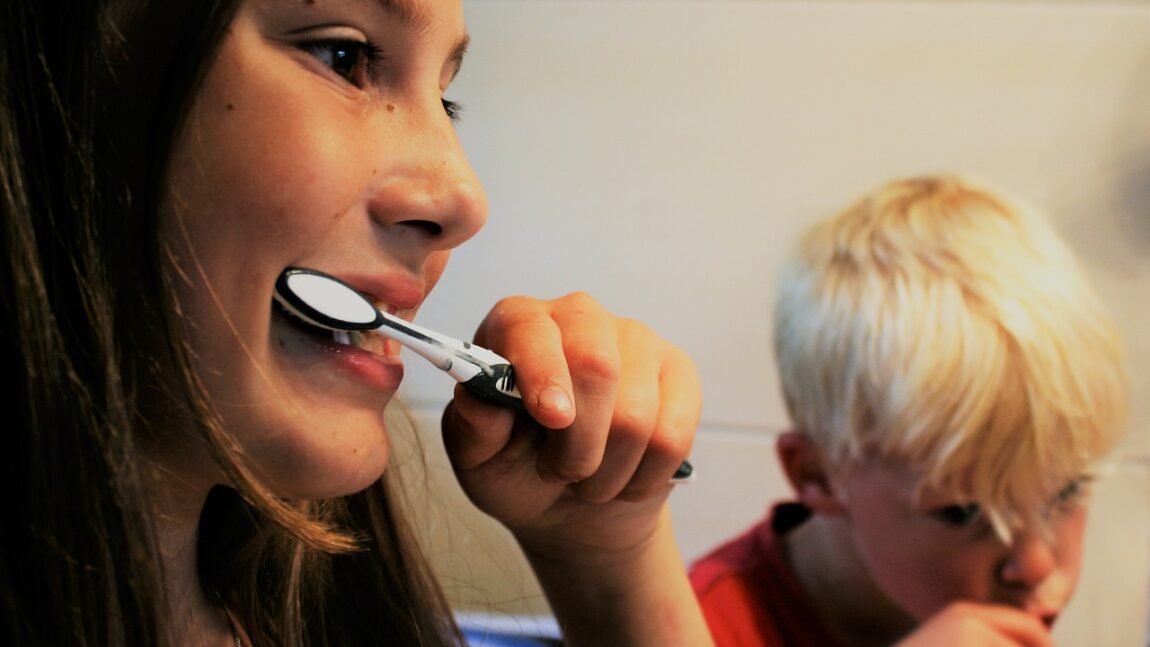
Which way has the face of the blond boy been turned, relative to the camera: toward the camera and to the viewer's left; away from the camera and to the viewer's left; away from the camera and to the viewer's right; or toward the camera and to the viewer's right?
toward the camera and to the viewer's right

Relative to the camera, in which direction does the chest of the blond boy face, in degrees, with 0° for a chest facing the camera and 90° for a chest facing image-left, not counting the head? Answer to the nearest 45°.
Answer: approximately 315°
